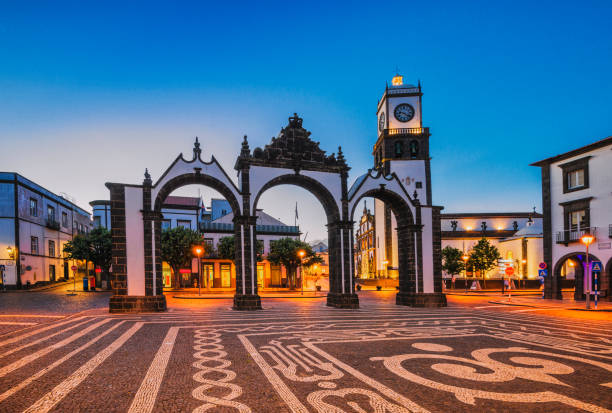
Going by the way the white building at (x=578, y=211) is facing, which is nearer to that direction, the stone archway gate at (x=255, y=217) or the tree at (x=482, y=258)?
the stone archway gate

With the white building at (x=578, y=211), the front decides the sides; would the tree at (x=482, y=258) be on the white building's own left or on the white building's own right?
on the white building's own right

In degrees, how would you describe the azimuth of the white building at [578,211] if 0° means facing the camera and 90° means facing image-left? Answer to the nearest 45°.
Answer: approximately 45°
